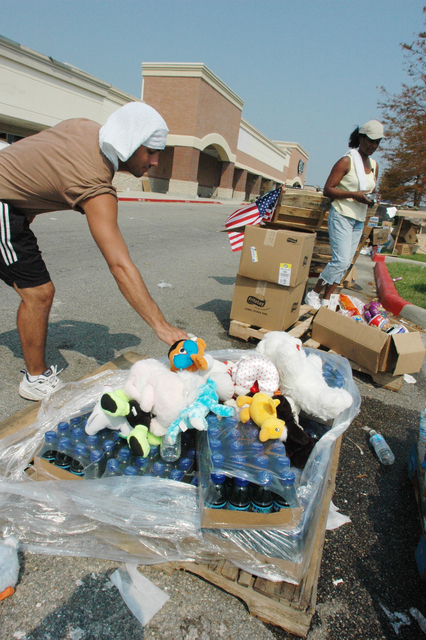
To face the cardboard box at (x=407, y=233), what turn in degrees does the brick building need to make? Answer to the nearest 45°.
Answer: approximately 45° to its right

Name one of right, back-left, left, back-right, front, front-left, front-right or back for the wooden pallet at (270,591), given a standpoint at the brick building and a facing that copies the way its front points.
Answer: front-right

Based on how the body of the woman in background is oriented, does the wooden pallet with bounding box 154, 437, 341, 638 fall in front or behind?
in front

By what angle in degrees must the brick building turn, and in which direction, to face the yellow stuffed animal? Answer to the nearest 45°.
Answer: approximately 45° to its right

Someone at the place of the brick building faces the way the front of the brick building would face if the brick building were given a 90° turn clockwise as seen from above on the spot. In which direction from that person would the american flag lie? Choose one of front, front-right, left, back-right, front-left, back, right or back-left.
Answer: front-left

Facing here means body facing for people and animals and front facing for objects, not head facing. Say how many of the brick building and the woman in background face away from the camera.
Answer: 0

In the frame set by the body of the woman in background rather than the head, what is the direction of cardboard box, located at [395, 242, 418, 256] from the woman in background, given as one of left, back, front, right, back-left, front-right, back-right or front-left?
back-left

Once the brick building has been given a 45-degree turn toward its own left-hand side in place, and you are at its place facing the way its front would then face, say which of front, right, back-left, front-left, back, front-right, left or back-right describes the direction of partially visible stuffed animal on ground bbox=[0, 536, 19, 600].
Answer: right
